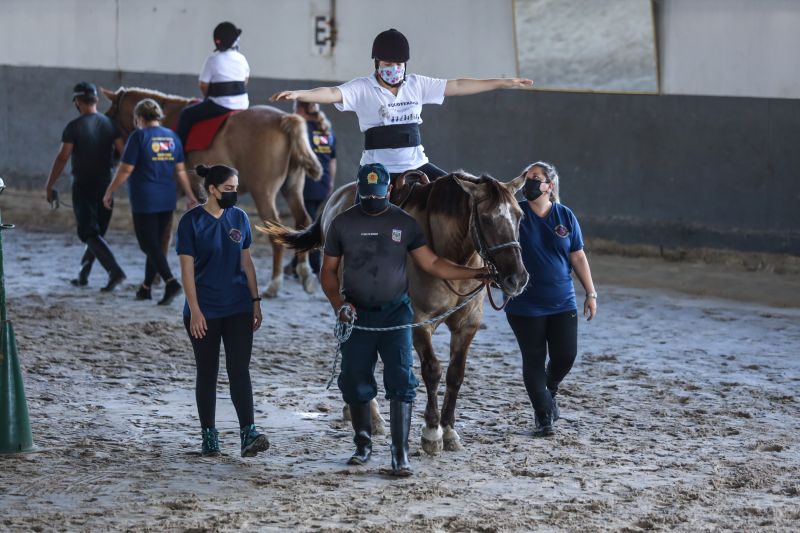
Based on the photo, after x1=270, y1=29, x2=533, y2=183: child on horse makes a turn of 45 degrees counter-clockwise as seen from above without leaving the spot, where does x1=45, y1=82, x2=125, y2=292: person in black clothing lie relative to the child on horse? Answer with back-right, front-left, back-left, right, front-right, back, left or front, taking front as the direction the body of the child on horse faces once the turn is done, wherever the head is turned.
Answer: back

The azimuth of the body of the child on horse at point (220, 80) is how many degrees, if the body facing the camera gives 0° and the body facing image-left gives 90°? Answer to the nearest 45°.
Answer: approximately 135°

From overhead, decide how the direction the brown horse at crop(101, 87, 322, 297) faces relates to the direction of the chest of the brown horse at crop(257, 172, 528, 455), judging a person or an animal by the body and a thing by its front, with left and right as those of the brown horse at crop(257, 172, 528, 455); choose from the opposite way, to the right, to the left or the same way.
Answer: the opposite way

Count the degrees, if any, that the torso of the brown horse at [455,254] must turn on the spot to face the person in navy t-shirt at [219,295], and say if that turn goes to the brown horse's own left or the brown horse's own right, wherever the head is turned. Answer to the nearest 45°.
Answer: approximately 135° to the brown horse's own right

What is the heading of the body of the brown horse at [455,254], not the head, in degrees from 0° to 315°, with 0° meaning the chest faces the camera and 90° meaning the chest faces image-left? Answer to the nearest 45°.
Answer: approximately 315°

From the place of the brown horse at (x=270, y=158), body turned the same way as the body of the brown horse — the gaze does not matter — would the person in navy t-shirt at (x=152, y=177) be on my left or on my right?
on my left

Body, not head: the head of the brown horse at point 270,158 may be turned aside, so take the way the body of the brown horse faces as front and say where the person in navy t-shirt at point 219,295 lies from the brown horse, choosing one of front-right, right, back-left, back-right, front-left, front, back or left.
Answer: back-left
